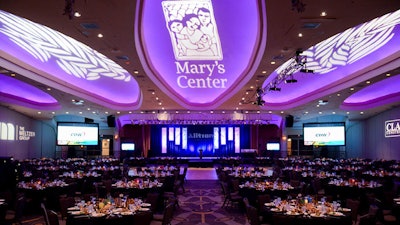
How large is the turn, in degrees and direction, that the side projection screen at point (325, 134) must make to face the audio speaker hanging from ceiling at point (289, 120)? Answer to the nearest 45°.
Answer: approximately 90° to its right

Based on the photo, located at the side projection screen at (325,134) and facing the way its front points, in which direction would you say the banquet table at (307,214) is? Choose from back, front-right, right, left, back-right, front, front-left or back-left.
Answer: front

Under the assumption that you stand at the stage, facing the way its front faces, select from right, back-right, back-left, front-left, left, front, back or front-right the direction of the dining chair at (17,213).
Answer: front

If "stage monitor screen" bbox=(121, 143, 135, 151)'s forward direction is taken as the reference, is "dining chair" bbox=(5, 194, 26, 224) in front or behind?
in front

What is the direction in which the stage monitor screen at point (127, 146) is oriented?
toward the camera

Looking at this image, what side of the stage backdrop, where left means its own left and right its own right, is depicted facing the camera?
front

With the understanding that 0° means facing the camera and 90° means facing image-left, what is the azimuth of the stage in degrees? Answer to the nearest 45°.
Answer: approximately 0°

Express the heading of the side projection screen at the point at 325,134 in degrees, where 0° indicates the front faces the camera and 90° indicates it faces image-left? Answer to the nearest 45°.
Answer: approximately 0°

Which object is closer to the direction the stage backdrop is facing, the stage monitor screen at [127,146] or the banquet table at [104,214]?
the banquet table

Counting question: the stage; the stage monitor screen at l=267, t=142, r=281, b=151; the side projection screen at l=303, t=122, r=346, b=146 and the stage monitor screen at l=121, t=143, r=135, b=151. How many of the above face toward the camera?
4
